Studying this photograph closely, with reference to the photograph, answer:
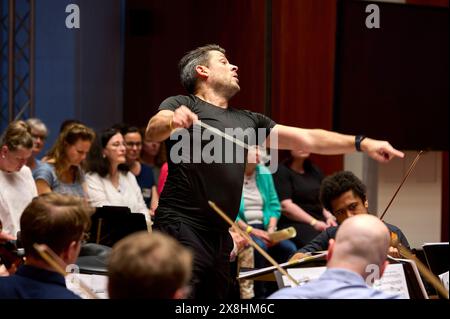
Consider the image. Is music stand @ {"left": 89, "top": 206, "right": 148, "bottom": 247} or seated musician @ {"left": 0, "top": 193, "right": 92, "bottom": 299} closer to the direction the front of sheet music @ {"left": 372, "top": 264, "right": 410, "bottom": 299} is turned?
the seated musician

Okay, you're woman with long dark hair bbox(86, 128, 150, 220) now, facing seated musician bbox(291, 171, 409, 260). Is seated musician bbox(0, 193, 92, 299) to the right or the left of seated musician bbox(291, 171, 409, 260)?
right

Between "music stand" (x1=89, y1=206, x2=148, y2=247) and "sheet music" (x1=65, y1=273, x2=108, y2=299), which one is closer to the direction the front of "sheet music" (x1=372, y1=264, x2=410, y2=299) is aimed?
the sheet music

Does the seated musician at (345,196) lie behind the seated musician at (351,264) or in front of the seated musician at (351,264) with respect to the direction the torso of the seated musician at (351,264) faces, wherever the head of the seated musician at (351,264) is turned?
in front

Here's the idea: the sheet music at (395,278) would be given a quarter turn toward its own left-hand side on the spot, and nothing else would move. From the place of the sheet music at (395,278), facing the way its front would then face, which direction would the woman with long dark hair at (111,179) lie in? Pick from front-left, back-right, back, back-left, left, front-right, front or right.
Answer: back

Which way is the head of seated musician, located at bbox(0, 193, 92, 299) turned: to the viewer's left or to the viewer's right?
to the viewer's right

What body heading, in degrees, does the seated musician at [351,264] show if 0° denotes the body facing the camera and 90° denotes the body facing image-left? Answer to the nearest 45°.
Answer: approximately 180°

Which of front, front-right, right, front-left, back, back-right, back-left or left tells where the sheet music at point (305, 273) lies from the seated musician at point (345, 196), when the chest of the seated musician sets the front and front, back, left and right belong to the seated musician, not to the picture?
front

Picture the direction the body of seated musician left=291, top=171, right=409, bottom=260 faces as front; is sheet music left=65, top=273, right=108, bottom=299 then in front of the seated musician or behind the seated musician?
in front

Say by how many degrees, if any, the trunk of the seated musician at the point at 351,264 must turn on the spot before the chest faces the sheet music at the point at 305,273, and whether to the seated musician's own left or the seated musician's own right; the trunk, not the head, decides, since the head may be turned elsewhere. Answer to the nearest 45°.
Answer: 0° — they already face it

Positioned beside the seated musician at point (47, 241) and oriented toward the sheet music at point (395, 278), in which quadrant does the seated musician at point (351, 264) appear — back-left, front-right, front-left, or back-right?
front-right

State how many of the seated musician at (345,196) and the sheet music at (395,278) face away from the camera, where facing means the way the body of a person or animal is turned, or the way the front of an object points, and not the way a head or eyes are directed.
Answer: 0

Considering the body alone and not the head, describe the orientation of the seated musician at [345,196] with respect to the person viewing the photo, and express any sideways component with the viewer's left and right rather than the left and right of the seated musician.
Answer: facing the viewer

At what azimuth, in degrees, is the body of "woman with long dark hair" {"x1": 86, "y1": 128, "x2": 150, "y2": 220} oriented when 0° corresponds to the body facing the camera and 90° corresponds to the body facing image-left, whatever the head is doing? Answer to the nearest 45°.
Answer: approximately 315°

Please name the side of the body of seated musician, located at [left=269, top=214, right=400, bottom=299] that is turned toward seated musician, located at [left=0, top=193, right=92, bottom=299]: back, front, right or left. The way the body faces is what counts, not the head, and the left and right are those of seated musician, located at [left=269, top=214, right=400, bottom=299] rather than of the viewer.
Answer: left

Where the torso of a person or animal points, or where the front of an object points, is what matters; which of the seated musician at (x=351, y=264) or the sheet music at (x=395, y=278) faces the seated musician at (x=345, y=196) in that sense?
the seated musician at (x=351, y=264)
